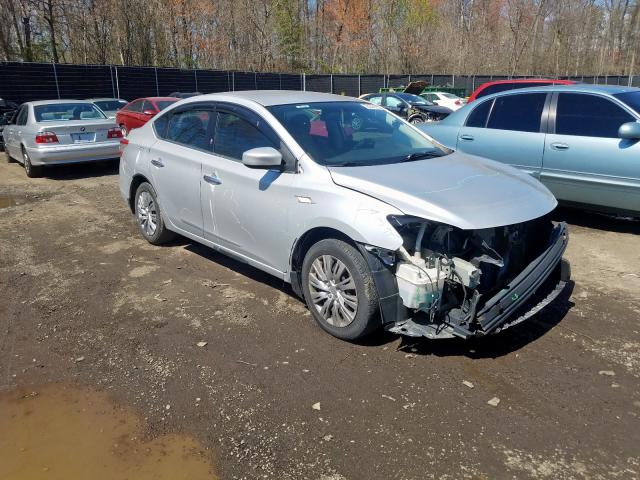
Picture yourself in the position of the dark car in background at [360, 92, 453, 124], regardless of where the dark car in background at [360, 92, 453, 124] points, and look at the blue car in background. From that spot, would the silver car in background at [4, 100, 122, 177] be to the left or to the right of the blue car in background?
right

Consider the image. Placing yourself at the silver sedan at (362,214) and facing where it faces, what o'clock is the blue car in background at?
The blue car in background is roughly at 9 o'clock from the silver sedan.

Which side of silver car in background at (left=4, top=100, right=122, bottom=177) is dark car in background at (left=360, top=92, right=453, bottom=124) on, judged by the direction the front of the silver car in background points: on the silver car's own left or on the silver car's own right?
on the silver car's own right

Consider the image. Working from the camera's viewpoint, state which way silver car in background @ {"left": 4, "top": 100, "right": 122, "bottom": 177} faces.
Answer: facing away from the viewer and to the left of the viewer

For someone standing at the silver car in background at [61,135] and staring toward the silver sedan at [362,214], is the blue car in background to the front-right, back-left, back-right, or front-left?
front-left

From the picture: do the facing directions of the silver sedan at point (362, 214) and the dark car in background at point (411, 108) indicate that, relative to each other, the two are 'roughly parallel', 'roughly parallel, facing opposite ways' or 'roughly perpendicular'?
roughly parallel

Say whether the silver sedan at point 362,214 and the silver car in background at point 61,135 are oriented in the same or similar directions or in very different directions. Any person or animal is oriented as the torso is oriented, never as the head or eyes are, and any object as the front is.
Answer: very different directions

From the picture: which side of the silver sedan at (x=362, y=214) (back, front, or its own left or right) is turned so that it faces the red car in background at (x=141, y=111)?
back

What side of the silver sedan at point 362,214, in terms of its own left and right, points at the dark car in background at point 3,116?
back

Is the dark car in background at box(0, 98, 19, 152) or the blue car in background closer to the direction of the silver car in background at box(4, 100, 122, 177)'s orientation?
the dark car in background

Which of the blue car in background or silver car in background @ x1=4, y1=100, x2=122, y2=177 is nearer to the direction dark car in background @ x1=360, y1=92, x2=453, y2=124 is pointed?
the blue car in background

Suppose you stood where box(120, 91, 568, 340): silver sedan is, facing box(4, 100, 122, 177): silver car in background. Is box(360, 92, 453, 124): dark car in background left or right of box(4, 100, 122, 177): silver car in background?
right

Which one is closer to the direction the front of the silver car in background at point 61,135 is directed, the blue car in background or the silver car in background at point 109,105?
the silver car in background
